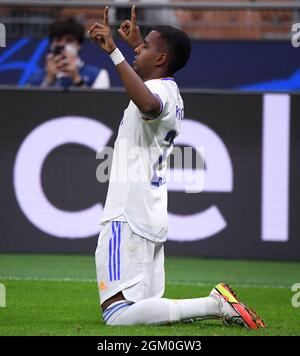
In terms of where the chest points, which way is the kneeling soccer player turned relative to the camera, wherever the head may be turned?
to the viewer's left

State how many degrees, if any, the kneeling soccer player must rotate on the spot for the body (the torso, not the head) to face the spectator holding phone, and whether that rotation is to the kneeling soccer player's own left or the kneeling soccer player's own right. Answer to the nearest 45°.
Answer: approximately 90° to the kneeling soccer player's own right

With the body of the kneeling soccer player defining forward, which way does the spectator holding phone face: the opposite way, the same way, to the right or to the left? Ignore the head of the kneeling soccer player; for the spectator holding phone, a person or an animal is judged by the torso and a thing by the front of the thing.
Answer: to the left

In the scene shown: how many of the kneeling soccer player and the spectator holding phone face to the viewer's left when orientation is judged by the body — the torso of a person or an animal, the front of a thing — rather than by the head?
1

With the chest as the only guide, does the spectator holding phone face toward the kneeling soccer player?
yes

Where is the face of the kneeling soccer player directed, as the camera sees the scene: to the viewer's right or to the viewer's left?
to the viewer's left
